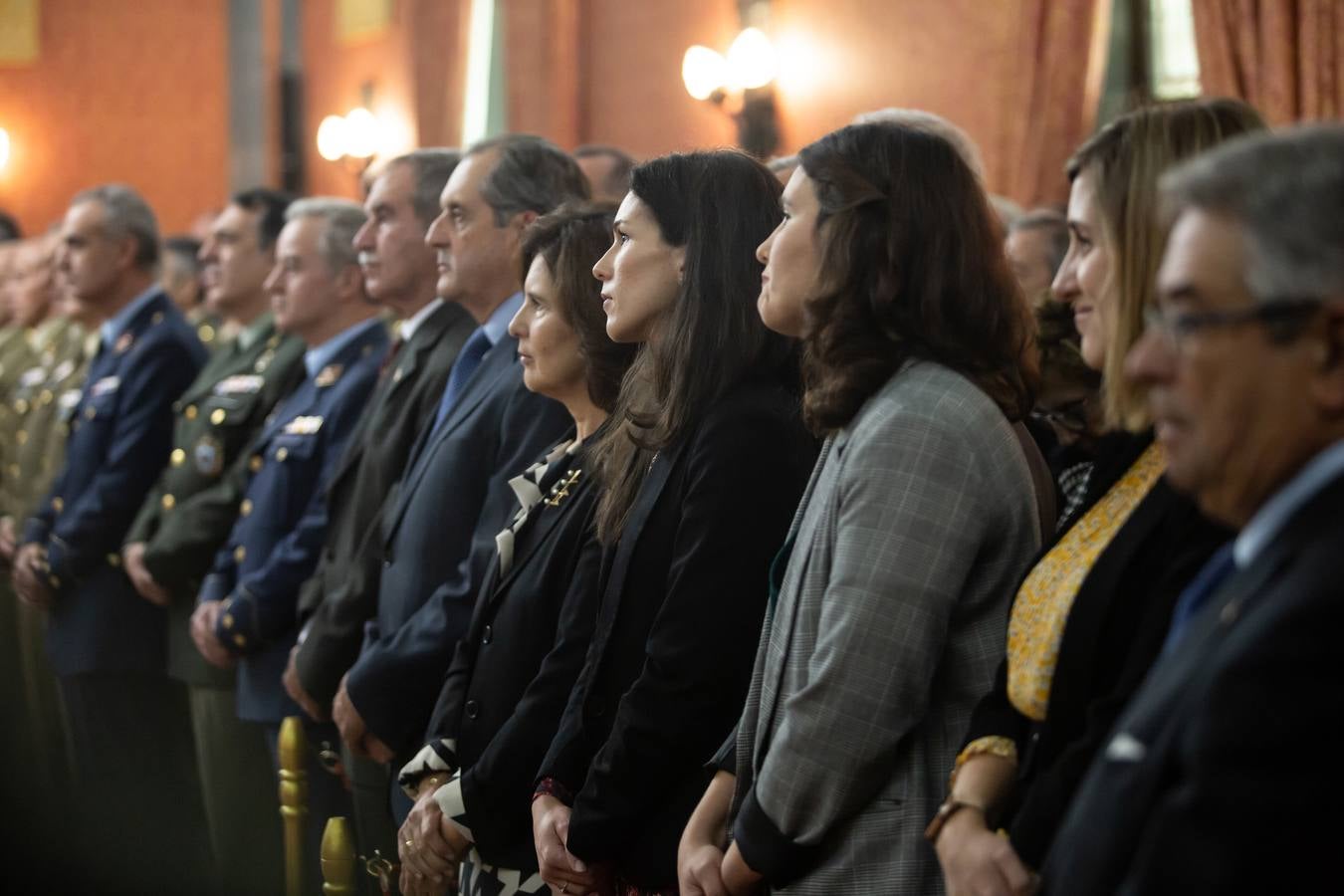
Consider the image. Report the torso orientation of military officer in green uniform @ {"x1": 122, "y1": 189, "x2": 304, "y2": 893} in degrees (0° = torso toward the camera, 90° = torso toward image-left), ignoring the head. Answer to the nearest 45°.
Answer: approximately 45°

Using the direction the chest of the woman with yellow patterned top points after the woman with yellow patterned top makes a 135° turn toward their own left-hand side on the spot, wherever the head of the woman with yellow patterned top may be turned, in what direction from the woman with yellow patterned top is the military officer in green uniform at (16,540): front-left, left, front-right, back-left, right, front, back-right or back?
back-left

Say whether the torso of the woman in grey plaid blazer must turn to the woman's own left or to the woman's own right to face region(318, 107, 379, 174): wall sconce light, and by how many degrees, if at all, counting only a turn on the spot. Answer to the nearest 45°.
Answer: approximately 90° to the woman's own right

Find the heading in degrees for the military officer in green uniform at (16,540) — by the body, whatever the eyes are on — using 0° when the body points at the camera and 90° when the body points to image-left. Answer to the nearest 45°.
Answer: approximately 45°

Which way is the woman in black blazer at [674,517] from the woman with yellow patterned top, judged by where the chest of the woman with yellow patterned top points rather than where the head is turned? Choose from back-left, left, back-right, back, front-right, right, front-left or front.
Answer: right

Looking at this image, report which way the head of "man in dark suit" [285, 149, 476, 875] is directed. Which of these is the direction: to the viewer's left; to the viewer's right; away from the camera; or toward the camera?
to the viewer's left

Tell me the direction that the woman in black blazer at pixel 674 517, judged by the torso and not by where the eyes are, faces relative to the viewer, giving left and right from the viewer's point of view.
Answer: facing to the left of the viewer

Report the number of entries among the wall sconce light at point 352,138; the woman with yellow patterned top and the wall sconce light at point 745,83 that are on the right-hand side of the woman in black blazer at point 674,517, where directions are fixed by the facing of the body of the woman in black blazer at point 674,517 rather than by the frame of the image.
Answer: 2

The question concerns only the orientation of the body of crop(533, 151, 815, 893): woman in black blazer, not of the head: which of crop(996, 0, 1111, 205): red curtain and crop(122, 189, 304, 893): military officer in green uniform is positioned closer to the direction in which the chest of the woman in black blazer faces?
the military officer in green uniform

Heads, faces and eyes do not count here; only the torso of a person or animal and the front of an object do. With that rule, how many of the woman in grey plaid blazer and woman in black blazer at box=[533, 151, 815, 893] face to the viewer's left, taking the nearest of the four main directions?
2

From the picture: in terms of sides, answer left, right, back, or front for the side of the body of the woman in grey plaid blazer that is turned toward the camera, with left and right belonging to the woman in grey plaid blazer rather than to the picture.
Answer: left

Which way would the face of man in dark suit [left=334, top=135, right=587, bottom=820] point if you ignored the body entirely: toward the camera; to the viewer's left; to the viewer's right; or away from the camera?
to the viewer's left

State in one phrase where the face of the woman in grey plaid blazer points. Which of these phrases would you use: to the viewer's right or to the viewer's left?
to the viewer's left

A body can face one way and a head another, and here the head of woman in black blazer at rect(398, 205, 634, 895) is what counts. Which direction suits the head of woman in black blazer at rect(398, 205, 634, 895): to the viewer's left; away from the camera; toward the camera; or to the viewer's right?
to the viewer's left

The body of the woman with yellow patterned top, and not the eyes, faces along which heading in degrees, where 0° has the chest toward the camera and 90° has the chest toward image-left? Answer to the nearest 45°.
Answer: approximately 45°
